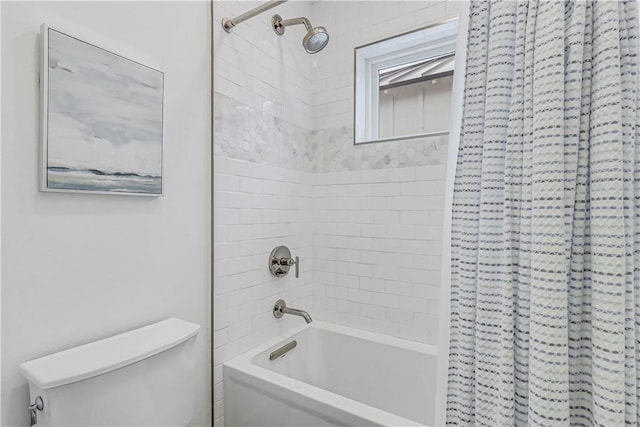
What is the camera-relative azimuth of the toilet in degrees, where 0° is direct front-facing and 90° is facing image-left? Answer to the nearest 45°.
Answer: approximately 315°

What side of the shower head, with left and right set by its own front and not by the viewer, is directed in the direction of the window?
left

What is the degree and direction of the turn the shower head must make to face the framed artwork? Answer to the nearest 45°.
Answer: approximately 90° to its right
